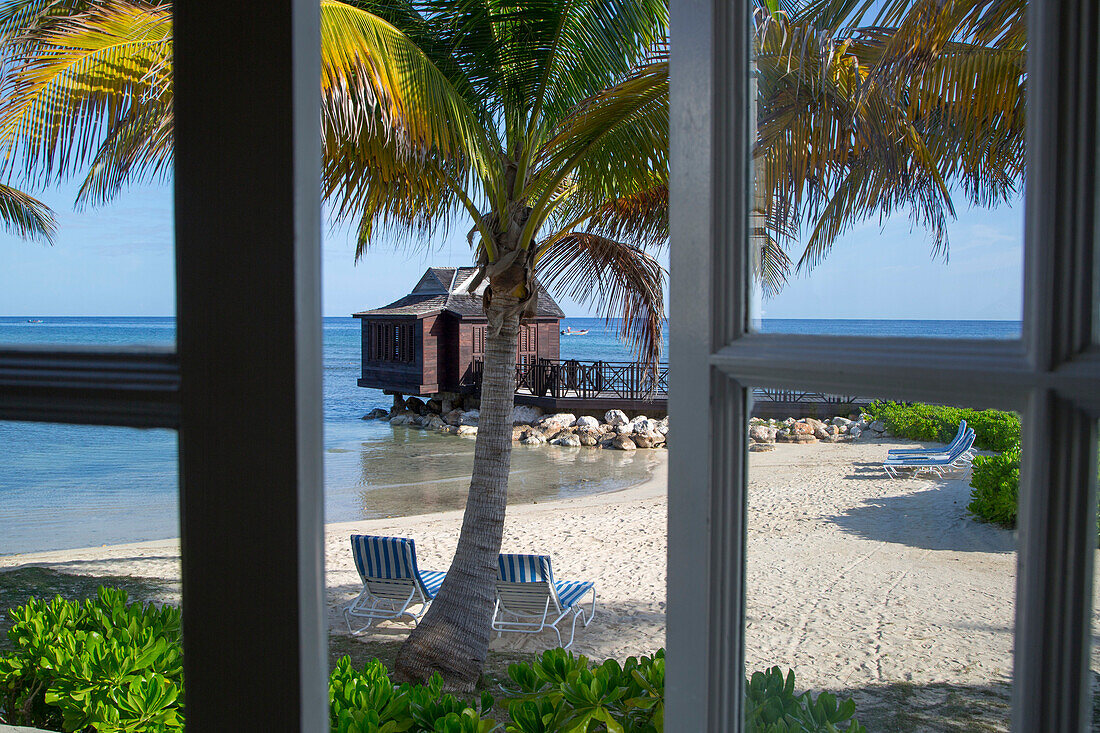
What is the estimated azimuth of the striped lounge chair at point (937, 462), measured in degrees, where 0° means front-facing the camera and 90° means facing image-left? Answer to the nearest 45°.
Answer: approximately 90°

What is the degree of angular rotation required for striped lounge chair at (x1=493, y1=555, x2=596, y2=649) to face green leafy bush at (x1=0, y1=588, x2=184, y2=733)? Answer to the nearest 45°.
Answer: approximately 135° to its right

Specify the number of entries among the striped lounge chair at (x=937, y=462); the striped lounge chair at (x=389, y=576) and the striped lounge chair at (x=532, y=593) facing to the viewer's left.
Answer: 1

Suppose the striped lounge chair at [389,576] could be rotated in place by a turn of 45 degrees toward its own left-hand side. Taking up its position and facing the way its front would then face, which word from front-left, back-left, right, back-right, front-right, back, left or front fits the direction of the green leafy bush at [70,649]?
back

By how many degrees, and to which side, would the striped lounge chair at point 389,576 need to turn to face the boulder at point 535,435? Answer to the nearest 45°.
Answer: approximately 45° to its left

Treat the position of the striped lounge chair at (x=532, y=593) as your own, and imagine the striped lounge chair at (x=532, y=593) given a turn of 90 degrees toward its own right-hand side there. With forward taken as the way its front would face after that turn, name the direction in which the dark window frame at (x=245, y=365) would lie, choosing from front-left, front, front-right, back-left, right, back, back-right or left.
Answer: front-right
